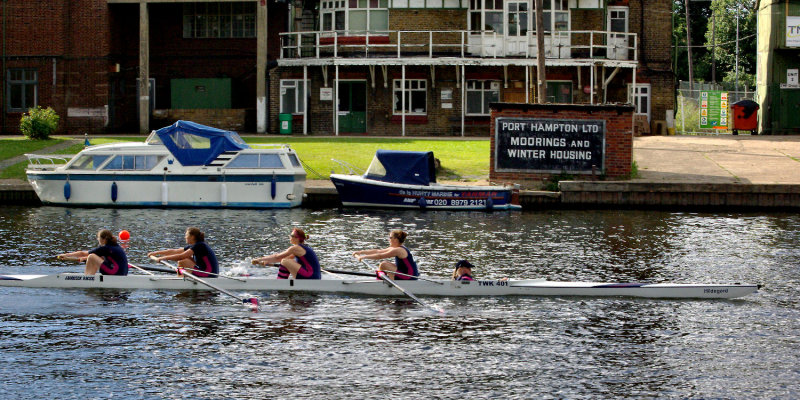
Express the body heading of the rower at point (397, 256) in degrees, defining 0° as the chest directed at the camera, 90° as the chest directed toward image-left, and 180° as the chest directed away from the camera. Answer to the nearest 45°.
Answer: approximately 90°

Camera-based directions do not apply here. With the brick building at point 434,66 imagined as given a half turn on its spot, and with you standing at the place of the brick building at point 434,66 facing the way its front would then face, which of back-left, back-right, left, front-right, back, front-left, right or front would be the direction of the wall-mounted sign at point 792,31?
right

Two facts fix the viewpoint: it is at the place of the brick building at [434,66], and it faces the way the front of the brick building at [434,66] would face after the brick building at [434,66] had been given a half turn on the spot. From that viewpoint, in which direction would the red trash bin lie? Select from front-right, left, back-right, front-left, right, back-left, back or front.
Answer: right

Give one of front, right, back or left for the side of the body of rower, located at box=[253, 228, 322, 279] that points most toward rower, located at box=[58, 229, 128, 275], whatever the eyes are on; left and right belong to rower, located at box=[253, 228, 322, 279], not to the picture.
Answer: front

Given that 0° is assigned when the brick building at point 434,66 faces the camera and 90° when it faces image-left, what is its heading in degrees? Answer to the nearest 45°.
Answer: approximately 0°

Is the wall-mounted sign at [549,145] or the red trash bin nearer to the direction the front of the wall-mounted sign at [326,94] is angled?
the wall-mounted sign

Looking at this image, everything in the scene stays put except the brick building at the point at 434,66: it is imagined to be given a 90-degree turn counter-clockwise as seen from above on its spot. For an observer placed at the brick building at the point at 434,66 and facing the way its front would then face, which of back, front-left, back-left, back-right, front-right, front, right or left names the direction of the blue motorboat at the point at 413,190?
right

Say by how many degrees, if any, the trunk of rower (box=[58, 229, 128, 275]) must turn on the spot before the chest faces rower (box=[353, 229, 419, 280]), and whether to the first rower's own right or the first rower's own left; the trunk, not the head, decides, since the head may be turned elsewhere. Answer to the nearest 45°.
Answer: approximately 180°

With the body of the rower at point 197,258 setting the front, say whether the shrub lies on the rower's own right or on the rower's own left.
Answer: on the rower's own right

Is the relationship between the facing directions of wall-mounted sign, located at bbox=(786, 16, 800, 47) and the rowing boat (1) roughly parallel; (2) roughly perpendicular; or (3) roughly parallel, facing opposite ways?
roughly perpendicular

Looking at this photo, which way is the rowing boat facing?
to the viewer's right
